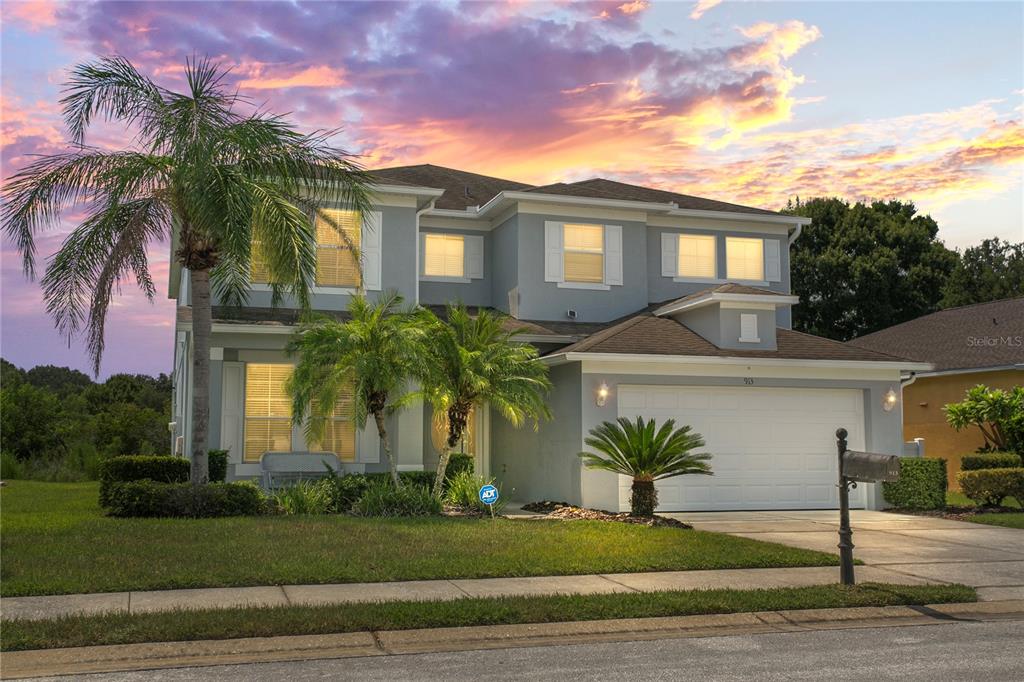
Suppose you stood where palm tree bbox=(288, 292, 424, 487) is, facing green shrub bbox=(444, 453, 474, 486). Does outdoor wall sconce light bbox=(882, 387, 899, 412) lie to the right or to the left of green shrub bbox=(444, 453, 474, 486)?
right

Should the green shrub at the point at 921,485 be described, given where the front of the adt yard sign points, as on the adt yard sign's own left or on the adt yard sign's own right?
on the adt yard sign's own left

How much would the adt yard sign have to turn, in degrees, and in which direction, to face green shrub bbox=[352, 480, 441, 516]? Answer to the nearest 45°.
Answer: approximately 135° to its right

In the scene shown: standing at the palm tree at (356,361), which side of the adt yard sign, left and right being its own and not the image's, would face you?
right

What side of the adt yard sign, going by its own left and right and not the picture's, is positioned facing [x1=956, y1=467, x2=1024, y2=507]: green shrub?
left

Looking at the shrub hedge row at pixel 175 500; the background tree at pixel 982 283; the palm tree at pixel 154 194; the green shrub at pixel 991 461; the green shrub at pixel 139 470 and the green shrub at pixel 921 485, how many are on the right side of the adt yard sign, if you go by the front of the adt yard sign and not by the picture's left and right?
3

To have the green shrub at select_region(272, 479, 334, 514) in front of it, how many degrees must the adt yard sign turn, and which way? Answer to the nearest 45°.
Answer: approximately 90° to its right

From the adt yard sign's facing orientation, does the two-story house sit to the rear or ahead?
to the rear

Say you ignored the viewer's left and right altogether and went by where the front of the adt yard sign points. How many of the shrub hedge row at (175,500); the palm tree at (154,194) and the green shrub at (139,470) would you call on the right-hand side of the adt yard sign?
3

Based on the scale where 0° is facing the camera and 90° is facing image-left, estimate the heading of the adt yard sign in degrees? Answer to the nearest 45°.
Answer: approximately 0°

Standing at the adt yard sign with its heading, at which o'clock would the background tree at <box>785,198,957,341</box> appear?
The background tree is roughly at 7 o'clock from the adt yard sign.

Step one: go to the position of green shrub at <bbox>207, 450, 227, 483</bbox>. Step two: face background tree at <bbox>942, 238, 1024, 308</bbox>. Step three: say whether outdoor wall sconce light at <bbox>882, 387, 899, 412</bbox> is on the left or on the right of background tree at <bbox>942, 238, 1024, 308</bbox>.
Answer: right

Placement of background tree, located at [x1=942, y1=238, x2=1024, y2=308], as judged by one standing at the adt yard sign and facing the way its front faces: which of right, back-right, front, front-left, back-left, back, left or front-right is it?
back-left

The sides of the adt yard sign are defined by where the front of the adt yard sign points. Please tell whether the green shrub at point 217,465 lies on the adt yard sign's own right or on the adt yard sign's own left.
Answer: on the adt yard sign's own right
